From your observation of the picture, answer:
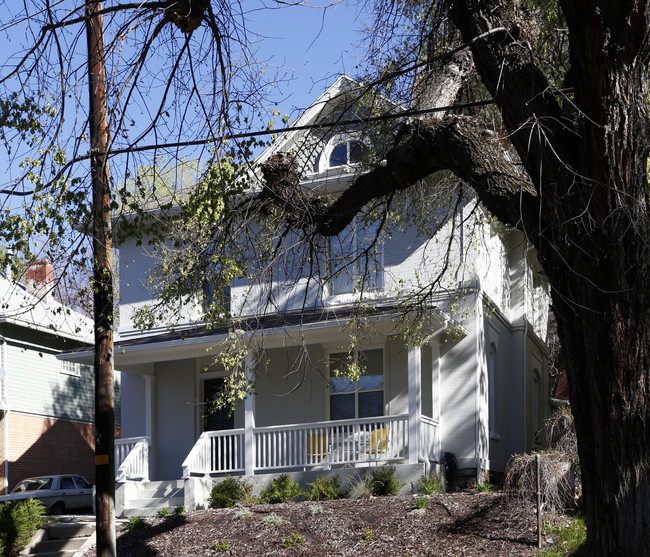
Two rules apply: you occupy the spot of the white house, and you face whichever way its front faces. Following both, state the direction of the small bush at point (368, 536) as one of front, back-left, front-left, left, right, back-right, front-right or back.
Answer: front-left

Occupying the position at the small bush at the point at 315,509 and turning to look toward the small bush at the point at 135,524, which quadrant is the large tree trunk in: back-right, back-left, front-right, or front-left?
back-left

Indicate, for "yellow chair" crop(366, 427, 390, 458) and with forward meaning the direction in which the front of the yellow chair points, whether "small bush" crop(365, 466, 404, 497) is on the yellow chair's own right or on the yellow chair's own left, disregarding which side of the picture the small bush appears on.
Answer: on the yellow chair's own left

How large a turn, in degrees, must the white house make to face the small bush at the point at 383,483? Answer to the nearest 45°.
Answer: approximately 45° to its left

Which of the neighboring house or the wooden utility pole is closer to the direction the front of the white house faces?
the wooden utility pole

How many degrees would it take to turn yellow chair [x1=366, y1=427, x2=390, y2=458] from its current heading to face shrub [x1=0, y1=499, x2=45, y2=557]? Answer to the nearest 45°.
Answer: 0° — it already faces it

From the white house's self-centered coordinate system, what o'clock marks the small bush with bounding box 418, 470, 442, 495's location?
The small bush is roughly at 10 o'clock from the white house.

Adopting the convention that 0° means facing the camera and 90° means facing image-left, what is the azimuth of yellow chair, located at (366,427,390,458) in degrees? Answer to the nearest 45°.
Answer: approximately 45°

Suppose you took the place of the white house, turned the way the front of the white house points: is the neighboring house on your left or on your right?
on your right

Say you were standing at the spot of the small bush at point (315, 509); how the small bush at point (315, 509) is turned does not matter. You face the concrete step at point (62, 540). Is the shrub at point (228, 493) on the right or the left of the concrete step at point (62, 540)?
right
